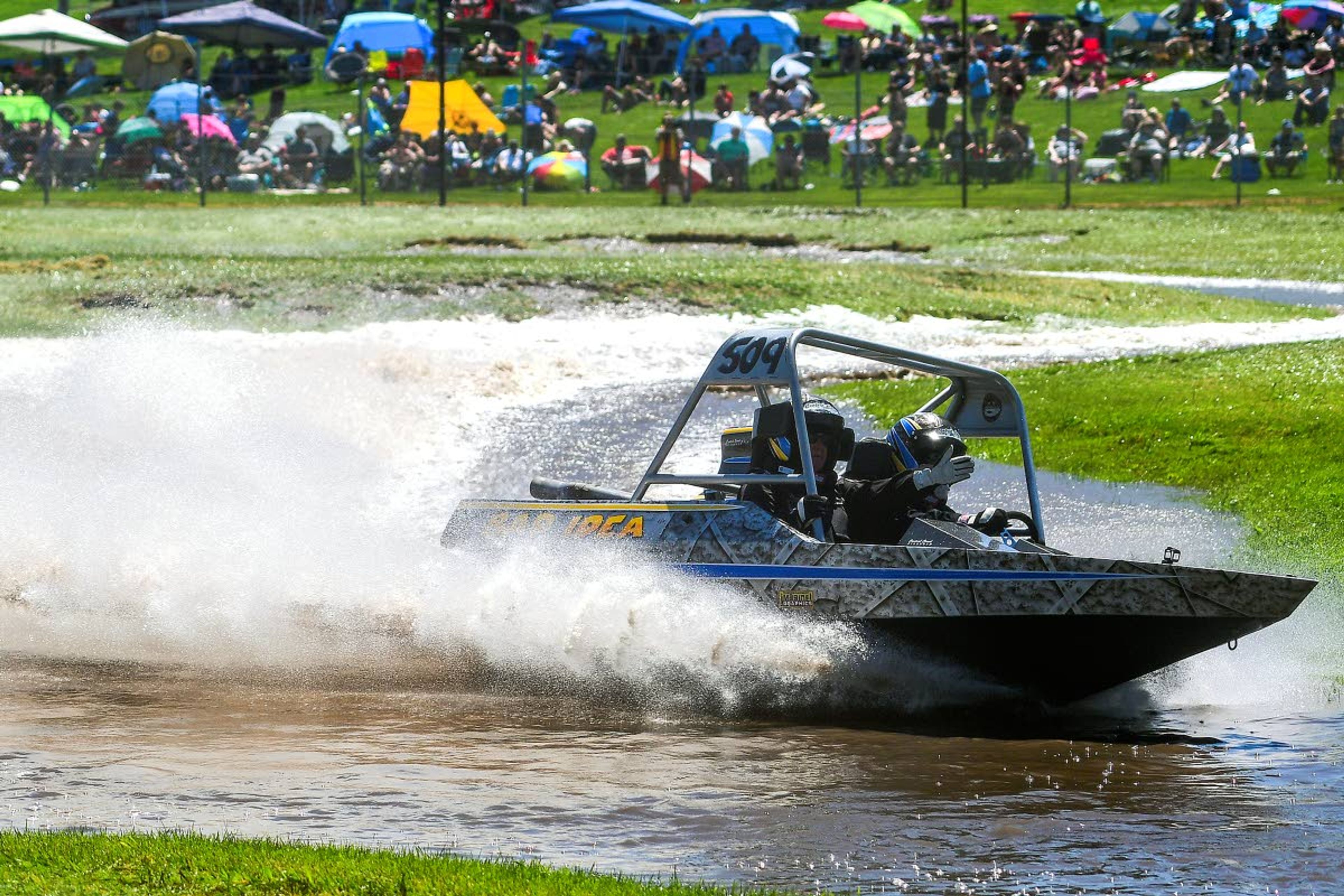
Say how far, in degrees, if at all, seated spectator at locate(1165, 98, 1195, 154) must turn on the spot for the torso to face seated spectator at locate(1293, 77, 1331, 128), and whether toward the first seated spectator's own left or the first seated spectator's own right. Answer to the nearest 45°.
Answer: approximately 90° to the first seated spectator's own left

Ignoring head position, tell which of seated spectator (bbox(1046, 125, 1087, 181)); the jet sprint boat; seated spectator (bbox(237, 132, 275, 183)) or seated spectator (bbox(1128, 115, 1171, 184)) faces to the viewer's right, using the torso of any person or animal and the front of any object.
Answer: the jet sprint boat

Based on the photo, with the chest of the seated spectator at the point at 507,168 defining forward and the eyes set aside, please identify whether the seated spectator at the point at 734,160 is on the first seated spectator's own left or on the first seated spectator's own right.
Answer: on the first seated spectator's own left

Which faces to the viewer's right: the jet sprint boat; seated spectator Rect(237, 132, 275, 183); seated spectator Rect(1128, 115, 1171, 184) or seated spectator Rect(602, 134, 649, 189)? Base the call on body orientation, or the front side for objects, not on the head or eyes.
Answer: the jet sprint boat

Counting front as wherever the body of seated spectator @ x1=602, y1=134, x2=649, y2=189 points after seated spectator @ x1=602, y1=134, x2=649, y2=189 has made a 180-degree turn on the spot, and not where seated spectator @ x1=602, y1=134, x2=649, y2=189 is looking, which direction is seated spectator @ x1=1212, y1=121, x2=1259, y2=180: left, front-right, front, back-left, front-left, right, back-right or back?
right

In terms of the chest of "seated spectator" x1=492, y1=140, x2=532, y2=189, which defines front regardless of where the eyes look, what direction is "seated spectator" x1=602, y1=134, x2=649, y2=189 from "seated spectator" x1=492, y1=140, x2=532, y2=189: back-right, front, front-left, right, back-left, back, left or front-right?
back-left

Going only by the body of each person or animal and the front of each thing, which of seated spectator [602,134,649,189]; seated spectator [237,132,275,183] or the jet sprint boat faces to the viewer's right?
the jet sprint boat

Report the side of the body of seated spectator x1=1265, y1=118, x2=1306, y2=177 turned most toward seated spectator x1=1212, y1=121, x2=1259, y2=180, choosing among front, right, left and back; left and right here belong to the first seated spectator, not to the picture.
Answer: right

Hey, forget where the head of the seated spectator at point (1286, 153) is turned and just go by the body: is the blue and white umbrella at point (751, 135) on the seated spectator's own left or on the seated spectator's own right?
on the seated spectator's own right
